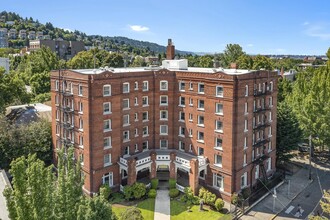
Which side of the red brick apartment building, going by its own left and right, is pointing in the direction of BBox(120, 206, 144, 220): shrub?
front

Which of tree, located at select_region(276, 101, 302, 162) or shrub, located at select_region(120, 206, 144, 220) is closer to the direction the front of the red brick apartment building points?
the shrub

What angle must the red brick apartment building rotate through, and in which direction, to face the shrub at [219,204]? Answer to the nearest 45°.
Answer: approximately 45° to its left

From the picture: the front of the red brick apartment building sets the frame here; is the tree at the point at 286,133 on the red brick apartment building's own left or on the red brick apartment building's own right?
on the red brick apartment building's own left

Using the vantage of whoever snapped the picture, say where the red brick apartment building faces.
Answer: facing the viewer
